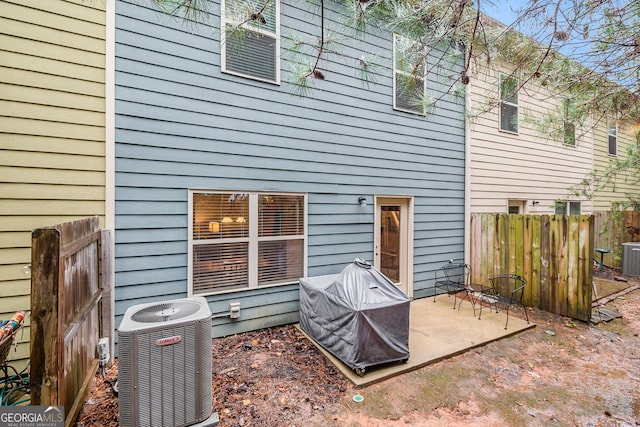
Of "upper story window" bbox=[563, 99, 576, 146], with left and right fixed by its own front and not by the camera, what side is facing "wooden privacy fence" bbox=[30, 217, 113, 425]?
right

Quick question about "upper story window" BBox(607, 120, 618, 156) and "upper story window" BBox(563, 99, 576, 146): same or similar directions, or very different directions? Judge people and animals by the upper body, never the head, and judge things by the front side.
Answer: same or similar directions

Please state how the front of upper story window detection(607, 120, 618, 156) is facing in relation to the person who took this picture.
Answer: facing the viewer and to the right of the viewer

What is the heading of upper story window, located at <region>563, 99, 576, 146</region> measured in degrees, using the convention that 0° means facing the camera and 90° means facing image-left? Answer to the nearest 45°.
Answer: approximately 315°

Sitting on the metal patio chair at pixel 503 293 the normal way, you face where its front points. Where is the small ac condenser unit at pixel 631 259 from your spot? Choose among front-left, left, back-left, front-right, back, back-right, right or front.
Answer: back

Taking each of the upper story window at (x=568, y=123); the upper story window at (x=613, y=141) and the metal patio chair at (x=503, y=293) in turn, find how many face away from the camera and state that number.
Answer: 0

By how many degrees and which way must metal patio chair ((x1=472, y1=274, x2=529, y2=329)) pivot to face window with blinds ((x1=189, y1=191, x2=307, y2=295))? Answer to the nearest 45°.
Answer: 0° — it already faces it

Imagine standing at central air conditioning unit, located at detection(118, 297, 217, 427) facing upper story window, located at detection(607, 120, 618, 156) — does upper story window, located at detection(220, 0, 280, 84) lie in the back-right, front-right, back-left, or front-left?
front-left

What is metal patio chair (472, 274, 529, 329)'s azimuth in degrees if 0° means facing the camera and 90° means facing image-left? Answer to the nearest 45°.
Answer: approximately 45°

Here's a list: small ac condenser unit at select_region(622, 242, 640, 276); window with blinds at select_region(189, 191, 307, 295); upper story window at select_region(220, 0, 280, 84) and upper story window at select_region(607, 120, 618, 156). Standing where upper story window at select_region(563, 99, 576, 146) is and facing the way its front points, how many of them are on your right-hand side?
2

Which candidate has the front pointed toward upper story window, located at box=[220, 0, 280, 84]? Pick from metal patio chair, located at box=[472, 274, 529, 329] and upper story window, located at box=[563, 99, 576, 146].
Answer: the metal patio chair

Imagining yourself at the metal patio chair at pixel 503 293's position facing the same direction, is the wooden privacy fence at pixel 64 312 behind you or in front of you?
in front

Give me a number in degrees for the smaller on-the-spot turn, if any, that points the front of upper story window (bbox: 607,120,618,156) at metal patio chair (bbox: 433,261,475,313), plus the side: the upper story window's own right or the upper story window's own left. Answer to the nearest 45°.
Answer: approximately 45° to the upper story window's own right

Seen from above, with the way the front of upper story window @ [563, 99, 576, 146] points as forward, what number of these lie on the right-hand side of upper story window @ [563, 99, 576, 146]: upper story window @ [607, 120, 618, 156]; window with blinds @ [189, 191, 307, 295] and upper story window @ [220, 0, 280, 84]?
2

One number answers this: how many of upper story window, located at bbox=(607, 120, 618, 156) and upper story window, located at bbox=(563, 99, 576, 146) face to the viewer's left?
0

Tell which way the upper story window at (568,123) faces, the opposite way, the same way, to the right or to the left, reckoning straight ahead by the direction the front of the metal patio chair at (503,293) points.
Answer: to the left
